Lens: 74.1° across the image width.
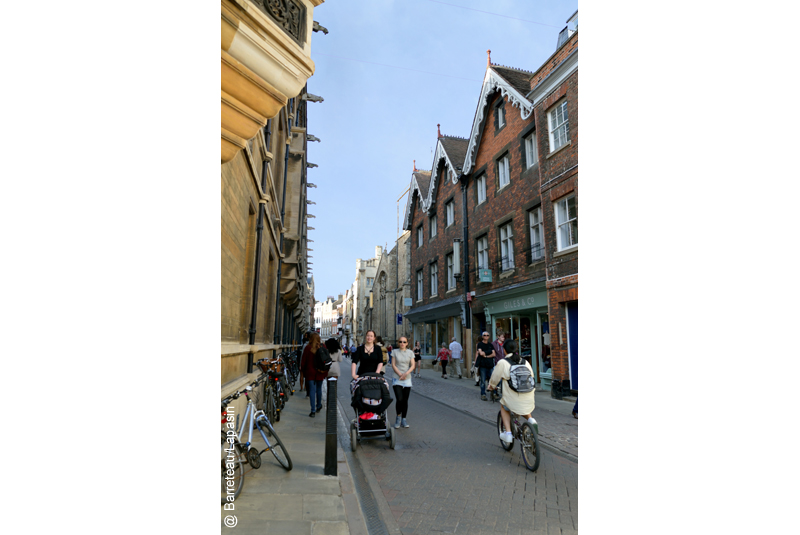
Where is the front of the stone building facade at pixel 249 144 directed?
to the viewer's right

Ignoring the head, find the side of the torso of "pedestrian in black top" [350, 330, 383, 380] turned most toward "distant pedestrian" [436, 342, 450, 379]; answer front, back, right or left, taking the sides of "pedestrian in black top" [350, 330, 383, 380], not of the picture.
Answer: back

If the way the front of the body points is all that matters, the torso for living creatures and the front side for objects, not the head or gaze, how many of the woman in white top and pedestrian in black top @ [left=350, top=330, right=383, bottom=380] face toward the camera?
2

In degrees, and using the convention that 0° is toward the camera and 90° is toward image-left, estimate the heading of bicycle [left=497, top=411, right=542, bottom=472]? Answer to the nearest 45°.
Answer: approximately 135°

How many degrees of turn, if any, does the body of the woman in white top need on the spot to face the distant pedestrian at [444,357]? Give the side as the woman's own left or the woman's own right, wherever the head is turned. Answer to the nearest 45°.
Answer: approximately 180°

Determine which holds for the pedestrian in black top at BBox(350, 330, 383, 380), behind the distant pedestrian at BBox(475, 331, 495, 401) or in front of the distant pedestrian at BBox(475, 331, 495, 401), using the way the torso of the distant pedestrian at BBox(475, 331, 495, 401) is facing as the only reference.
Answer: in front

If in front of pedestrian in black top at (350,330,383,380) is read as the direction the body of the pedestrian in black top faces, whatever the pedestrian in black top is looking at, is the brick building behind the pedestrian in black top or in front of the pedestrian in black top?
behind

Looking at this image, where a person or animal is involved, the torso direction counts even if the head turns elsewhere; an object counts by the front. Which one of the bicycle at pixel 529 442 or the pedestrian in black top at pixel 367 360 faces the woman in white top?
the bicycle

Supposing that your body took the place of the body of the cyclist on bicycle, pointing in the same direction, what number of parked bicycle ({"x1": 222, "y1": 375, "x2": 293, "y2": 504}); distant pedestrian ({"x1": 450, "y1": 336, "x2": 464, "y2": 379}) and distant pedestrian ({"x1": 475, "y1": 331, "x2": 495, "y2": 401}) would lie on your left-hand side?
1
